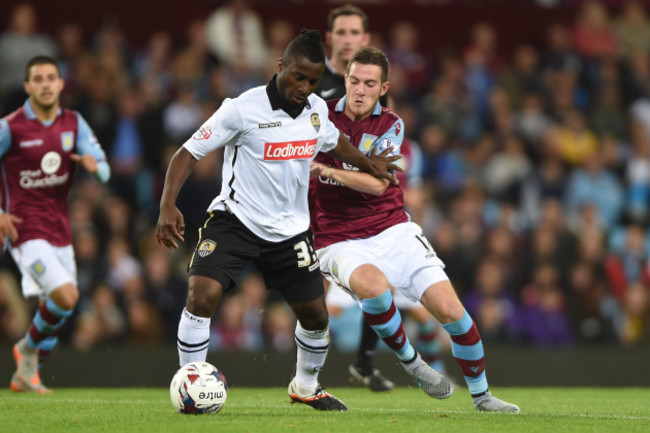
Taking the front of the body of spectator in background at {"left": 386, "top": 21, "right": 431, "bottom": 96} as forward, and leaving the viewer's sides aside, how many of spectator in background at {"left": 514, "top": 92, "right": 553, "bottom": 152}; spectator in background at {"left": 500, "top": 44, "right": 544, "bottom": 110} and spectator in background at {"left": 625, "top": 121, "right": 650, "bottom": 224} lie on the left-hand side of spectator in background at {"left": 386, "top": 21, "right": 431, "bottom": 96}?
3

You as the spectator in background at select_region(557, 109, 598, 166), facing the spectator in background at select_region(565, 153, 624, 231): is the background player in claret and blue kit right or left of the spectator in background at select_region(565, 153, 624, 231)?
right

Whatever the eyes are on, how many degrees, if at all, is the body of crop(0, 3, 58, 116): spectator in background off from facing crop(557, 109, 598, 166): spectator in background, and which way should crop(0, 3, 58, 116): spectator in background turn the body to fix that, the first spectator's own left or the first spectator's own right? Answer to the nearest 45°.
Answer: approximately 90° to the first spectator's own left

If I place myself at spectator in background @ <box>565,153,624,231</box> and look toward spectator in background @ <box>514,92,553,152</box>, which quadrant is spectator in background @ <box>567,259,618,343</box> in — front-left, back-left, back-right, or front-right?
back-left

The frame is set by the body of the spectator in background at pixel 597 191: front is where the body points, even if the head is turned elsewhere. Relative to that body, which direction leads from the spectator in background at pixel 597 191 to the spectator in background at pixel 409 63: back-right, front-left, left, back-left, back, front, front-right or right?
right

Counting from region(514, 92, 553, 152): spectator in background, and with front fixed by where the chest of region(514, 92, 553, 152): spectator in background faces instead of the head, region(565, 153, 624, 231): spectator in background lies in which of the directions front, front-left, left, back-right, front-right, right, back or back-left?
front-left

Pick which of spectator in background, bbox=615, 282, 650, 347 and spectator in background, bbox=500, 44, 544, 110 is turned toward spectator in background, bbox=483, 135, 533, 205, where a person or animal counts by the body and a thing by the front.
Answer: spectator in background, bbox=500, 44, 544, 110

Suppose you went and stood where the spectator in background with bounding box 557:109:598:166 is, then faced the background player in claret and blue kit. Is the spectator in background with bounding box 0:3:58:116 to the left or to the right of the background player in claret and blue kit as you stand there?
right

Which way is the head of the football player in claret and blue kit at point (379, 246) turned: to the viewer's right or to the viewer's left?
to the viewer's left

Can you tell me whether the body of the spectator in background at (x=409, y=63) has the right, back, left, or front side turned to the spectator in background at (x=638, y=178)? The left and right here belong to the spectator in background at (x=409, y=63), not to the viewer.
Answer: left
